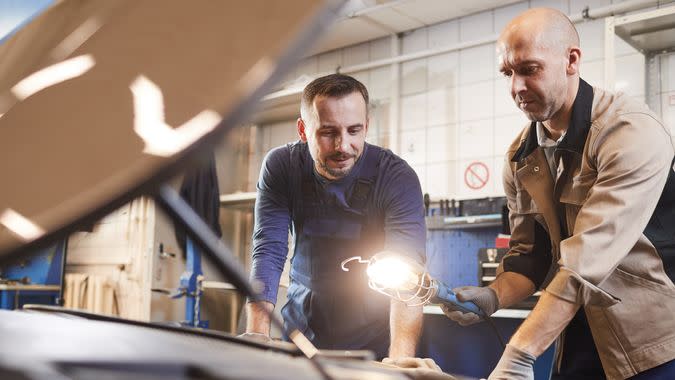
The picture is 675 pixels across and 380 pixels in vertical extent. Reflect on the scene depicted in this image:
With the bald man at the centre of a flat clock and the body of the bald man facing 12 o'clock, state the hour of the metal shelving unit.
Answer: The metal shelving unit is roughly at 5 o'clock from the bald man.

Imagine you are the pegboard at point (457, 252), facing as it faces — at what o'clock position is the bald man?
The bald man is roughly at 12 o'clock from the pegboard.

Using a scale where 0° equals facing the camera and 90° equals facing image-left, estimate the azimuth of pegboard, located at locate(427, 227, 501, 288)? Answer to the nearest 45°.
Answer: approximately 0°

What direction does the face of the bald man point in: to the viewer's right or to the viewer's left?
to the viewer's left

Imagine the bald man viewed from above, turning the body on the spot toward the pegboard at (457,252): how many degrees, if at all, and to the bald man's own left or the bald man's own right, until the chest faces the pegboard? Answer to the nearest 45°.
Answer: approximately 135° to the bald man's own right
